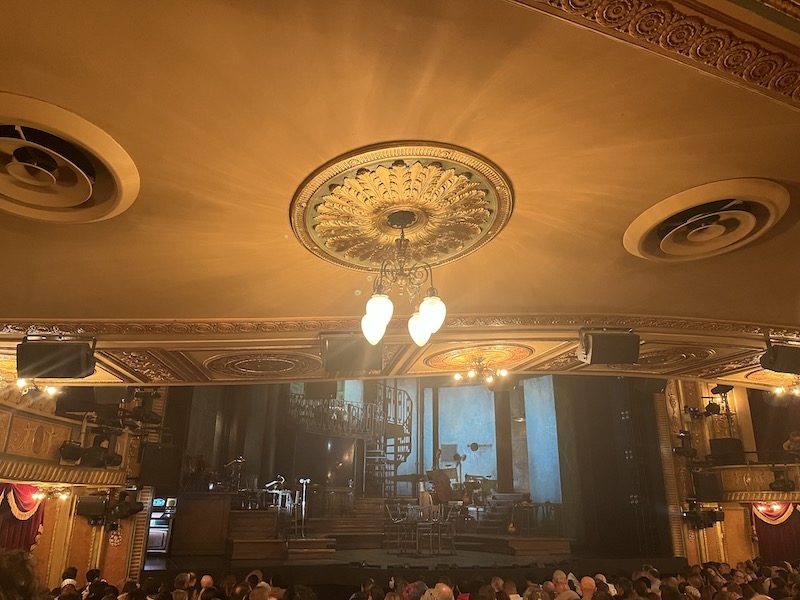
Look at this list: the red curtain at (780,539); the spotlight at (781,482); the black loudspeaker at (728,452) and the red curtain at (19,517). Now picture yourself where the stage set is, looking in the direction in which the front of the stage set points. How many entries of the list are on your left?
3

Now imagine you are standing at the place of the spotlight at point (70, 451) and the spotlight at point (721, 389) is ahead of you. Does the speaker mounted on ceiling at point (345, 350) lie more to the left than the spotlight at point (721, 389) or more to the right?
right

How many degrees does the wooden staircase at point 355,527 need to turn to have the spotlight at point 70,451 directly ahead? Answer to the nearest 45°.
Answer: approximately 45° to its right

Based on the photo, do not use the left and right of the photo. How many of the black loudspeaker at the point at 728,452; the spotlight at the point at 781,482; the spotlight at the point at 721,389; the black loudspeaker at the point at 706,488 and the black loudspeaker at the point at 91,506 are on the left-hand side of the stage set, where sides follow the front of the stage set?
4

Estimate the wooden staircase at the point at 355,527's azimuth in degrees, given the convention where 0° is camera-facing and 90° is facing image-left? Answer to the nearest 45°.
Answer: approximately 0°

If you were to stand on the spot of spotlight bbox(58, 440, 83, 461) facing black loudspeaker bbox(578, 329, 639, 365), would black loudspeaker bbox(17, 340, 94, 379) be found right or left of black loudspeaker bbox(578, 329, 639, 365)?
right

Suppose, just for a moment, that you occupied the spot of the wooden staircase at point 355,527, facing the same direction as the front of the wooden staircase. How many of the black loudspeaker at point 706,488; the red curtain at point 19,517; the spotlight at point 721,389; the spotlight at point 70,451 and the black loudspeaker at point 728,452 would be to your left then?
3

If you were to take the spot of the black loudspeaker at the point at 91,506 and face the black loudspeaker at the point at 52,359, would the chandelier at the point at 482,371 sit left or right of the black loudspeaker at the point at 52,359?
left

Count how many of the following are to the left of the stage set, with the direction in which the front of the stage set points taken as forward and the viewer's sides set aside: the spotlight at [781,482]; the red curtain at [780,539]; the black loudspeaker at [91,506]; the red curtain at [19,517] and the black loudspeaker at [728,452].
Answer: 3

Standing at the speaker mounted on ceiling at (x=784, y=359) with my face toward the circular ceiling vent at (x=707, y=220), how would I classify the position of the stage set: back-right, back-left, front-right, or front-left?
back-right
